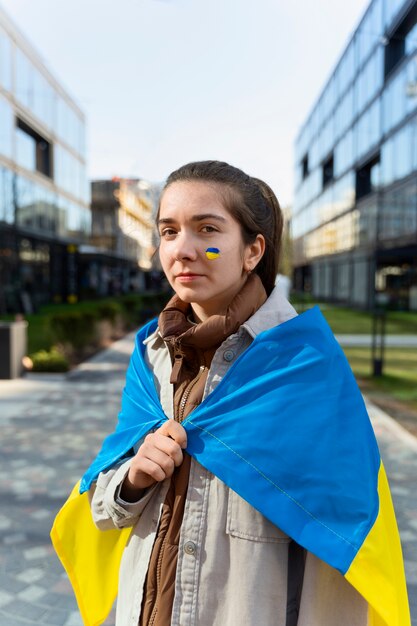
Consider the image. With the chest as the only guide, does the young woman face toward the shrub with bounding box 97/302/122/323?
no

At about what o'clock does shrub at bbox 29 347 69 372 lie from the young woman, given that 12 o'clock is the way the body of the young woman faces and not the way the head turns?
The shrub is roughly at 4 o'clock from the young woman.

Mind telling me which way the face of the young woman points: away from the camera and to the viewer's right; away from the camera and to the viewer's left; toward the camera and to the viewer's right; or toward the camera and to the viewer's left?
toward the camera and to the viewer's left

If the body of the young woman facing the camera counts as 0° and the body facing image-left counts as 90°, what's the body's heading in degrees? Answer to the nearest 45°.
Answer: approximately 45°

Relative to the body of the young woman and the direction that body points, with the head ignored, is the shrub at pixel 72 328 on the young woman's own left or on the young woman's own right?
on the young woman's own right

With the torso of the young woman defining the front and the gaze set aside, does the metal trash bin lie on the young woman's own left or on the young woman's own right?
on the young woman's own right

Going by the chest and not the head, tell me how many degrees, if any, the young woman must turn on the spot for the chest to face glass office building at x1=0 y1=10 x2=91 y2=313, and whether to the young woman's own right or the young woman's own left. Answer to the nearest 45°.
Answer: approximately 135° to the young woman's own right
